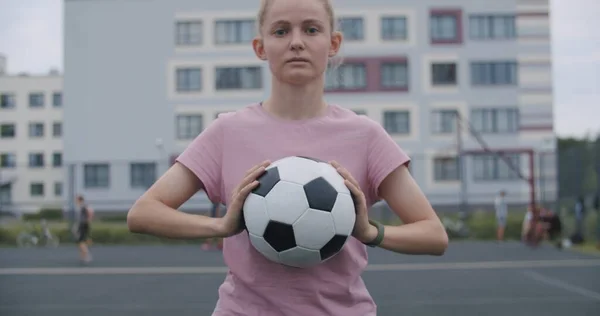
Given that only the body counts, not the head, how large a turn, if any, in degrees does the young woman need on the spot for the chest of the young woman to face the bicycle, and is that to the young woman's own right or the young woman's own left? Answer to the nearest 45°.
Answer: approximately 135° to the young woman's own right

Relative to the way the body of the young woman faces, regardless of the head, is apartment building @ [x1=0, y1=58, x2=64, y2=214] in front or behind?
behind

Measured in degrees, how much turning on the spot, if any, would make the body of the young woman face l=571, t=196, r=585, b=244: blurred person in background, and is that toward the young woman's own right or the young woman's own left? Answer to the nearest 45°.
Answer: approximately 135° to the young woman's own left

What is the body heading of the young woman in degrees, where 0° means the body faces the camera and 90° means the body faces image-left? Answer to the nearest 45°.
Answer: approximately 0°
